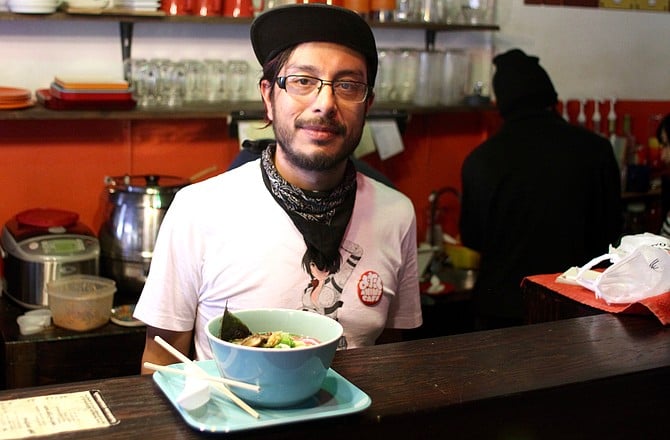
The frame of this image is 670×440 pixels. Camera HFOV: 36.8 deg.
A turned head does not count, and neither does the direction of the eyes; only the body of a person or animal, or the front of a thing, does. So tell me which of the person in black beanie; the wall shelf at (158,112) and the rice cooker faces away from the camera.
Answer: the person in black beanie

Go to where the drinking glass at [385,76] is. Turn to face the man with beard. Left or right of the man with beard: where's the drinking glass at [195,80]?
right

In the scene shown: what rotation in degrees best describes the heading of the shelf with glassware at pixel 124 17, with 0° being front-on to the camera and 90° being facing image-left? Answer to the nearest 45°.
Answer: approximately 0°

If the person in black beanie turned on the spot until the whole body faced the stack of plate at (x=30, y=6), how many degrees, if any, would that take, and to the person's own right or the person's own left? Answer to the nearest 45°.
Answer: approximately 90° to the person's own left

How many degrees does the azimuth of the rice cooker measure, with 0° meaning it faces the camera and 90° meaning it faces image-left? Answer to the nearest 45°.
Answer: approximately 315°

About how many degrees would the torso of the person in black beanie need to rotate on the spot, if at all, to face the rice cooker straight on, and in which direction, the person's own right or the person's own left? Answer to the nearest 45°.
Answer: approximately 135° to the person's own left

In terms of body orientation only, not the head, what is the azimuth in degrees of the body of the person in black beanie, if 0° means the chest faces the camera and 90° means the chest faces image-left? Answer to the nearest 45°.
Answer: approximately 180°

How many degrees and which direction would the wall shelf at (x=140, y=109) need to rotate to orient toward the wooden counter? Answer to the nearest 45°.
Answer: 0° — it already faces it

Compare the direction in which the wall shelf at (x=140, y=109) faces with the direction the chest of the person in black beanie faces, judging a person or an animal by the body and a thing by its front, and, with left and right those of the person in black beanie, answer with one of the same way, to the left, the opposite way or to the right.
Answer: the opposite way

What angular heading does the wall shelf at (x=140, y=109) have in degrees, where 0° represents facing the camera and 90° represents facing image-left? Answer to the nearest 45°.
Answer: approximately 0°

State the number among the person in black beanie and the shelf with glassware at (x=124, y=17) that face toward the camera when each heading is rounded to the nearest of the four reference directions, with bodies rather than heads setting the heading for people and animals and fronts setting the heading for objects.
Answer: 1
